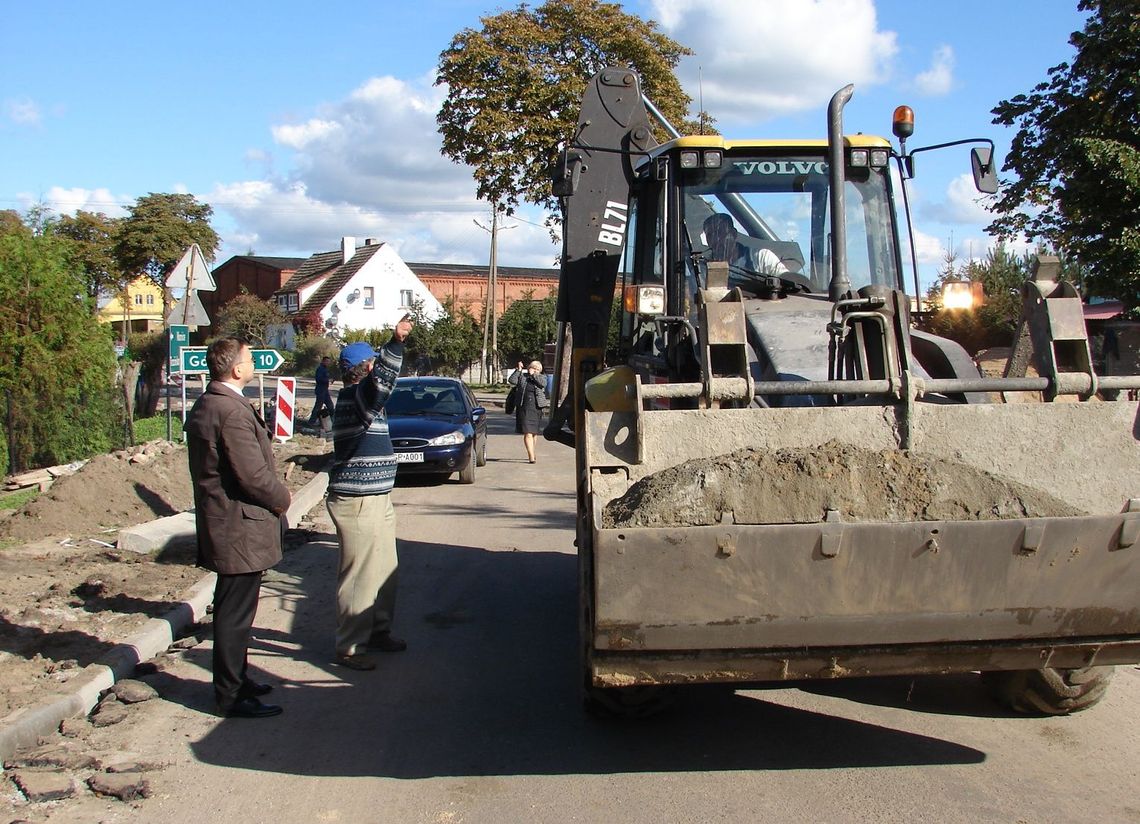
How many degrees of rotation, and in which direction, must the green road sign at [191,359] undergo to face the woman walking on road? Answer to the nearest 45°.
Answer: approximately 135° to its left

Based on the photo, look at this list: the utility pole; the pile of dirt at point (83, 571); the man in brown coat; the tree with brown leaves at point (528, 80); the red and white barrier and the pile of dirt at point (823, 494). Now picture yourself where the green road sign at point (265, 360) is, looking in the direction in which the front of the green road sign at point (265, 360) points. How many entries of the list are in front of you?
3

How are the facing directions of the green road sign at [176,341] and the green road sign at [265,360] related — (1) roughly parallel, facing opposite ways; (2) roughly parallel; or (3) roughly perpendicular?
roughly parallel

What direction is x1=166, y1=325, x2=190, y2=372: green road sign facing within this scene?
toward the camera

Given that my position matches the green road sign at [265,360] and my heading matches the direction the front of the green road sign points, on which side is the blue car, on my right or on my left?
on my left

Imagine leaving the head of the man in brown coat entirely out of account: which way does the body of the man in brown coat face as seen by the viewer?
to the viewer's right

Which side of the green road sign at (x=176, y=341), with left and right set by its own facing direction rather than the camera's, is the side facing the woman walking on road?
left

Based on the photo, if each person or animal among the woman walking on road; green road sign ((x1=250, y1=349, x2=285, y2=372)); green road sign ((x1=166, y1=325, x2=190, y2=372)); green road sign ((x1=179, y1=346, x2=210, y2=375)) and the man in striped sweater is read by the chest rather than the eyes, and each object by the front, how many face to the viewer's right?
1

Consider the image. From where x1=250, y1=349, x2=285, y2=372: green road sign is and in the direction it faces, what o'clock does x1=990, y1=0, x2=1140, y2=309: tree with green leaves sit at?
The tree with green leaves is roughly at 10 o'clock from the green road sign.

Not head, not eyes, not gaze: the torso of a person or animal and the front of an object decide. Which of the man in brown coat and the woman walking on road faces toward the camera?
the woman walking on road

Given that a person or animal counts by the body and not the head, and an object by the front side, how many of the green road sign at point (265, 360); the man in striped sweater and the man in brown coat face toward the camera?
1

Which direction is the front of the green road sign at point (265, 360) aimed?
toward the camera

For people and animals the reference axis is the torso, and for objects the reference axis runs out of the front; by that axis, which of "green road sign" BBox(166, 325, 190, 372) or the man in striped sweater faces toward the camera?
the green road sign

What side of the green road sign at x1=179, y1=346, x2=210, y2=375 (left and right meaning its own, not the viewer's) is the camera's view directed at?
front

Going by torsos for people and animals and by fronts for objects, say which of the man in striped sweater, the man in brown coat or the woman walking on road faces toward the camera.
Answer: the woman walking on road

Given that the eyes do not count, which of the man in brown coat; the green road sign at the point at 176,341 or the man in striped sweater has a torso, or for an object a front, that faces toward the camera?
the green road sign

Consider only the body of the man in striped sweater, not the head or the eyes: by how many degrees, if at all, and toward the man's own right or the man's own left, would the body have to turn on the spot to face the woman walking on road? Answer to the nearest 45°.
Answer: approximately 90° to the man's own left
